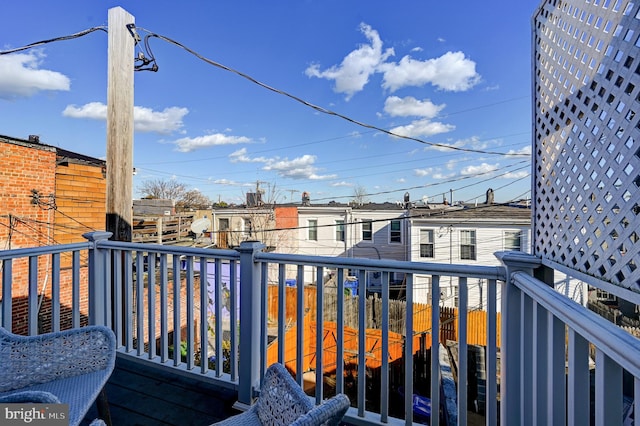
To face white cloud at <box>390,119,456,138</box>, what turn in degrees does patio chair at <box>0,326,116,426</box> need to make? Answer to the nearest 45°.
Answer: approximately 90° to its left

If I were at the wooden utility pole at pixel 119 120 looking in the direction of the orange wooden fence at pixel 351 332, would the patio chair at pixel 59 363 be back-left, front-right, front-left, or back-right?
back-right

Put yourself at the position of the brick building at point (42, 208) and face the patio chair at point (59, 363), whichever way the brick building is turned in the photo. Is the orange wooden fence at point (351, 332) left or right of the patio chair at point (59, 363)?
left

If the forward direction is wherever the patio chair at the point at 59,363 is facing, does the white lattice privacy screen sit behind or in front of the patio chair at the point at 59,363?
in front

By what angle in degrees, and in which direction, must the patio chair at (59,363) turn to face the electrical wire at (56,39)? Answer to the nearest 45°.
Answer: approximately 135° to its left
